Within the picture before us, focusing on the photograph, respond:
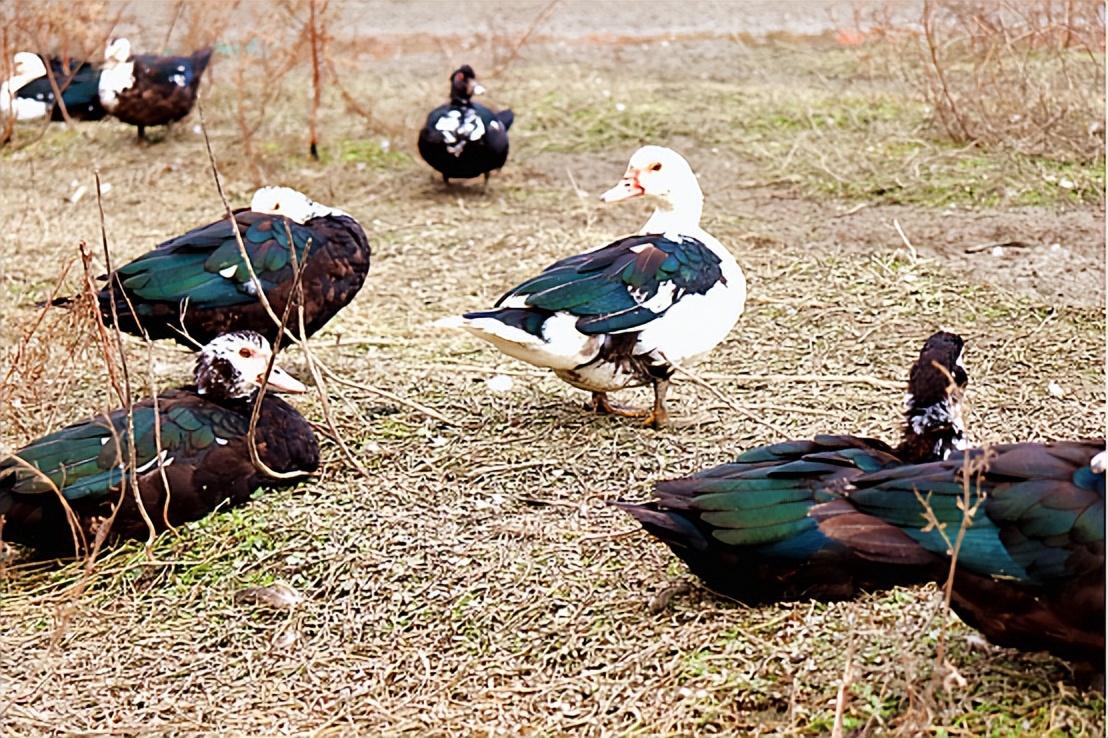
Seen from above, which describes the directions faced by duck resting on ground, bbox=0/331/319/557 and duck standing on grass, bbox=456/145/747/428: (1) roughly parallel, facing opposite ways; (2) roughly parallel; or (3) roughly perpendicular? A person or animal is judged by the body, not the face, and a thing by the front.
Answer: roughly parallel

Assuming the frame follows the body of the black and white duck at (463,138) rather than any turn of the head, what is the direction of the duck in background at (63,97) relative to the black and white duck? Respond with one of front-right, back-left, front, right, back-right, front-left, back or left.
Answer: back-right

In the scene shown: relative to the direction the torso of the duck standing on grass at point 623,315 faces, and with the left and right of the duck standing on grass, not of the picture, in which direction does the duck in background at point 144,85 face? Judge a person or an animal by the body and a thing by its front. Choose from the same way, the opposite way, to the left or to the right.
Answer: the opposite way

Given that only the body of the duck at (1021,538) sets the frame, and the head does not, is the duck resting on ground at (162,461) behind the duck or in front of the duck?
behind

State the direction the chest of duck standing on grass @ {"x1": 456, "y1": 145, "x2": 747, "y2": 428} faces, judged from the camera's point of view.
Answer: to the viewer's right

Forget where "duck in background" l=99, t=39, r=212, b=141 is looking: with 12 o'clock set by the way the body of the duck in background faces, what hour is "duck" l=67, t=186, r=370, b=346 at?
The duck is roughly at 9 o'clock from the duck in background.

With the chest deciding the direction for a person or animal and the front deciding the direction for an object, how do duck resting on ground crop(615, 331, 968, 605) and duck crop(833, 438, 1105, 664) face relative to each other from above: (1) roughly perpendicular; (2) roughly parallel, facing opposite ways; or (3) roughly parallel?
roughly parallel

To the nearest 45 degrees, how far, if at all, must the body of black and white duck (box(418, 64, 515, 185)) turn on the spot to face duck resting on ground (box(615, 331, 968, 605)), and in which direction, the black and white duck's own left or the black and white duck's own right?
0° — it already faces it

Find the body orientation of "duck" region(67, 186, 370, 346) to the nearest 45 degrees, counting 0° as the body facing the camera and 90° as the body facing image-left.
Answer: approximately 270°

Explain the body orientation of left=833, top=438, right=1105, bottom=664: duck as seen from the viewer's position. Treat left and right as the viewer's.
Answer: facing to the right of the viewer

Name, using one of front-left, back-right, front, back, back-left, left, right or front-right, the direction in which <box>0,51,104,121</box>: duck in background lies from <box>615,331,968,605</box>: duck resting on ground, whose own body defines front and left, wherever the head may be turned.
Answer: back-left

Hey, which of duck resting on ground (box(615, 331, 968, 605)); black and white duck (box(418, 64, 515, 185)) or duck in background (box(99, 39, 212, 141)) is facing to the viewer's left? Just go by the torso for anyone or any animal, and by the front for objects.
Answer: the duck in background

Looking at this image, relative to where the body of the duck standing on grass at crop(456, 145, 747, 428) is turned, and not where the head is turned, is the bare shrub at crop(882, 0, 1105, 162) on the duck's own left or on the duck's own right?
on the duck's own left

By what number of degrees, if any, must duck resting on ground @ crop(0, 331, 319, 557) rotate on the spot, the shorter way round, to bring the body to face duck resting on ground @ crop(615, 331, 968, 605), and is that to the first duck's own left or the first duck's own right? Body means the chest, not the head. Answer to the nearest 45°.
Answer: approximately 45° to the first duck's own right

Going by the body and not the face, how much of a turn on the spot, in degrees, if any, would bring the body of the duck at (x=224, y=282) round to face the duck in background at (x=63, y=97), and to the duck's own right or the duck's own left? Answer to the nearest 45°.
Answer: approximately 90° to the duck's own left

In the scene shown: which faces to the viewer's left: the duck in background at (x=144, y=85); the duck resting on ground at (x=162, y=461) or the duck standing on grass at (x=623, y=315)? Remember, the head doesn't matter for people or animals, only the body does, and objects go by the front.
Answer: the duck in background

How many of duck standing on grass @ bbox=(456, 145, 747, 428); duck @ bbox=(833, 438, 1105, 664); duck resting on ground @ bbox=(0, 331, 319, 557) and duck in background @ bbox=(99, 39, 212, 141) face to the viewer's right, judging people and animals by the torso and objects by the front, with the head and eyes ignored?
3

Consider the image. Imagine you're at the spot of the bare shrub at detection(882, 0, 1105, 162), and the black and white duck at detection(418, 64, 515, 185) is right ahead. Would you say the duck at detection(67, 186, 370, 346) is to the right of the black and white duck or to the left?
left

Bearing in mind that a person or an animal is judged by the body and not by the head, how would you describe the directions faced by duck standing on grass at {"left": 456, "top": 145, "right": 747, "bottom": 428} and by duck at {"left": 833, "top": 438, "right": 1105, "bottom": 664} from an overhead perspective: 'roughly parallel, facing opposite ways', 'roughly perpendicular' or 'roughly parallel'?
roughly parallel
